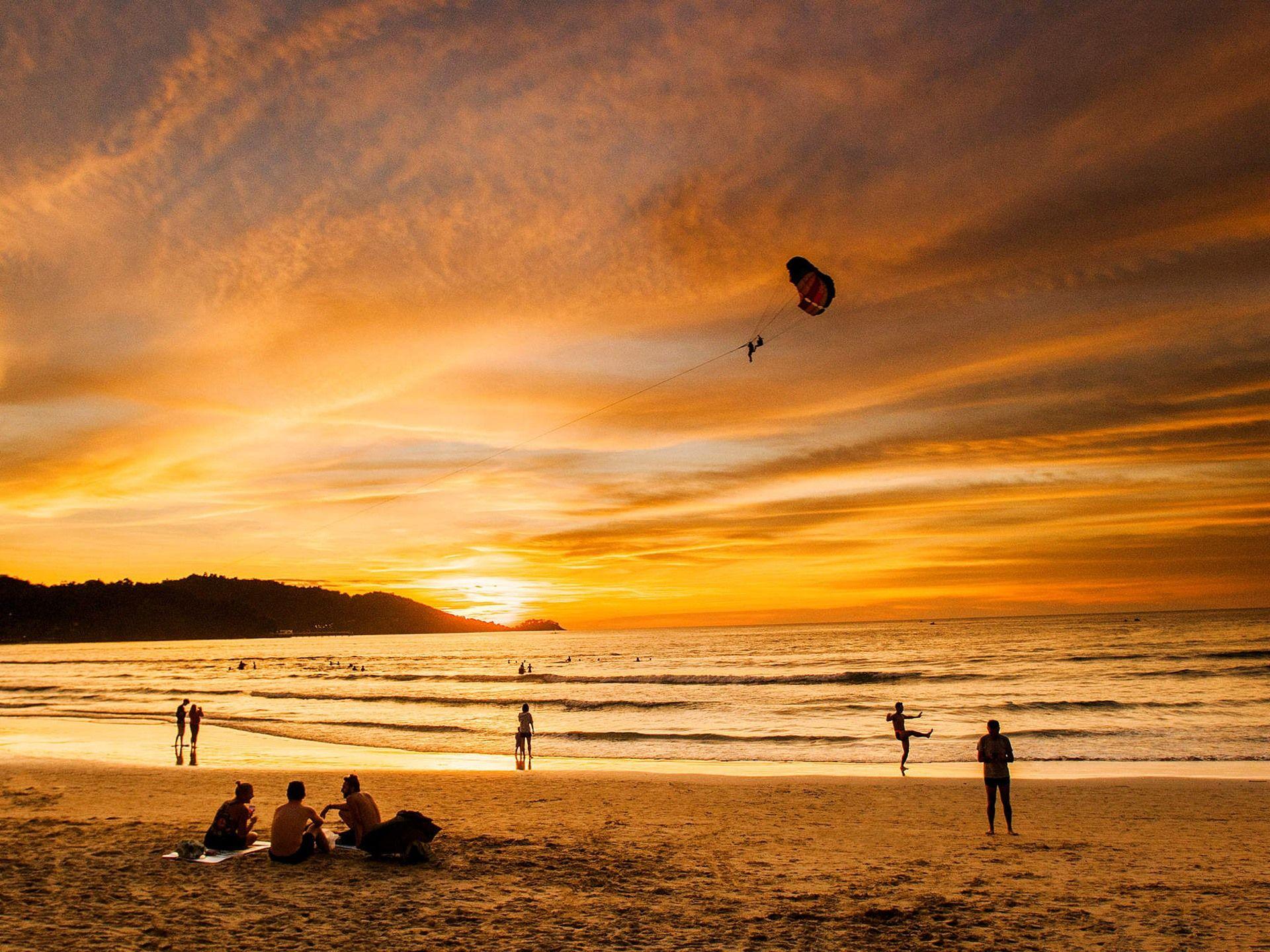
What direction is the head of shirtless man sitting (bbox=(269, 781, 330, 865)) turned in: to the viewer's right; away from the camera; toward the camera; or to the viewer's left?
away from the camera

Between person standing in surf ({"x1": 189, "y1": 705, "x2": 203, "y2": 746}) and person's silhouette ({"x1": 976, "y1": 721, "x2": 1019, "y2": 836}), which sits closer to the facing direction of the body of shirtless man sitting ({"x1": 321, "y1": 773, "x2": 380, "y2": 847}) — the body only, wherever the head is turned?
the person standing in surf

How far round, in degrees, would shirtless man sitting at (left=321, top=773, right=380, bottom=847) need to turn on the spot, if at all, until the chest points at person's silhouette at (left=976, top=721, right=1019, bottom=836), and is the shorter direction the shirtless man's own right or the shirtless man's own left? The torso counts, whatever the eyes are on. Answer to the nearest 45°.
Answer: approximately 180°

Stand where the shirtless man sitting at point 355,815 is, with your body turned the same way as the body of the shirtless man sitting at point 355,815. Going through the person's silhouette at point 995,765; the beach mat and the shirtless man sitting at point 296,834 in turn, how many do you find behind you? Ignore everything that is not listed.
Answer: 1

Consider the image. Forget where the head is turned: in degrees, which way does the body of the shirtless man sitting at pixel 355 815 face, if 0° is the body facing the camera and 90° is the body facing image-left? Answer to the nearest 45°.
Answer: approximately 90°

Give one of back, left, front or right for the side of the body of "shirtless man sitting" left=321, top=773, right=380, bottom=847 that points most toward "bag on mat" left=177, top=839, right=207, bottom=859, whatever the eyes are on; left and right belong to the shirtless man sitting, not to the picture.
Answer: front

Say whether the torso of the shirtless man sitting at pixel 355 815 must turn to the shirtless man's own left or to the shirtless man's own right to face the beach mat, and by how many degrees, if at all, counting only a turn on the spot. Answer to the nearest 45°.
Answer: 0° — they already face it

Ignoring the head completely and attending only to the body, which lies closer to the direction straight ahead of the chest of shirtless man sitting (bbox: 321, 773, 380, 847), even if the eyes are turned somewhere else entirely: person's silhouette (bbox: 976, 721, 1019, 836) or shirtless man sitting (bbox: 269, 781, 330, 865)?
the shirtless man sitting

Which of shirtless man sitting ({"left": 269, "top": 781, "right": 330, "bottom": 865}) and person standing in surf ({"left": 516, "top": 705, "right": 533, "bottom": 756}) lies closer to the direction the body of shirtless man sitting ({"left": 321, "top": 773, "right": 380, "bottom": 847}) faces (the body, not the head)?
the shirtless man sitting

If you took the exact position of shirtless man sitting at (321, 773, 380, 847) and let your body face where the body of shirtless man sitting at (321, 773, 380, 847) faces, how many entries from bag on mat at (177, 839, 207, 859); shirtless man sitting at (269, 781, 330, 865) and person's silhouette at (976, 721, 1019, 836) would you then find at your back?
1

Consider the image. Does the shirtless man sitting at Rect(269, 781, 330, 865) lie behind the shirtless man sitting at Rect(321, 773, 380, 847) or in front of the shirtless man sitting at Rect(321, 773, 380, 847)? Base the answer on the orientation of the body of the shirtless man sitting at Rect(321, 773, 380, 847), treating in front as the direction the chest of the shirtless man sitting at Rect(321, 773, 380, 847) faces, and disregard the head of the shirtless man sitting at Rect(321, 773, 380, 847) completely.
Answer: in front
